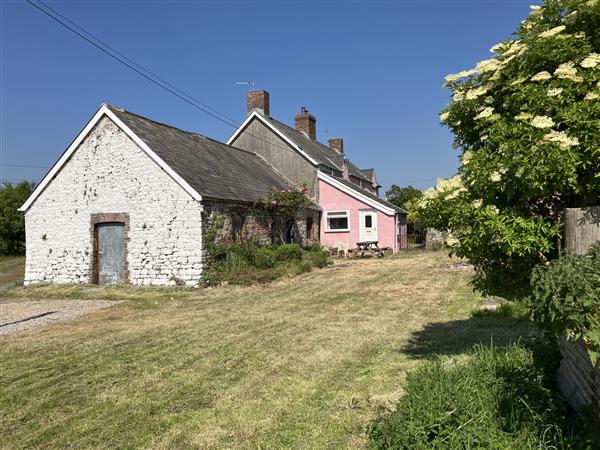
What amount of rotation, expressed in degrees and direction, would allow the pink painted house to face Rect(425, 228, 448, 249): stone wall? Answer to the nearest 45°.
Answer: approximately 90° to its left

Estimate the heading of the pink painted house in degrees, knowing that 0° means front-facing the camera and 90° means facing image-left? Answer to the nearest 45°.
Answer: approximately 0°

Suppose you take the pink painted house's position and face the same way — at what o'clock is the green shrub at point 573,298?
The green shrub is roughly at 12 o'clock from the pink painted house.

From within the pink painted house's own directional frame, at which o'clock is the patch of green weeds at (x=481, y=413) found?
The patch of green weeds is roughly at 12 o'clock from the pink painted house.

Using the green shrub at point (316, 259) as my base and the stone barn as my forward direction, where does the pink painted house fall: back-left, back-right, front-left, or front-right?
back-right

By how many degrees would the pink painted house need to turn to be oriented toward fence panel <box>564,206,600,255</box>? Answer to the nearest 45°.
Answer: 0° — it already faces it

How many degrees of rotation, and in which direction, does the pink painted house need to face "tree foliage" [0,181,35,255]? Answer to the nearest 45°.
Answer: approximately 90° to its right
